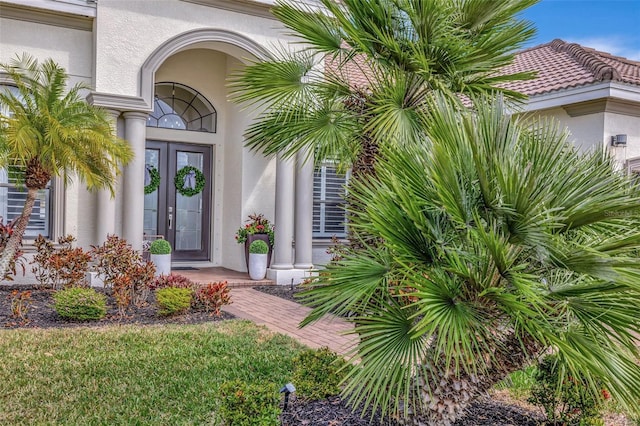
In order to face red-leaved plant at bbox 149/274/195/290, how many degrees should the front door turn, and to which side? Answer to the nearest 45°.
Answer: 0° — it already faces it

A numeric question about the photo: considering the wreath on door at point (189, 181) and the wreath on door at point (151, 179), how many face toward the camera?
2

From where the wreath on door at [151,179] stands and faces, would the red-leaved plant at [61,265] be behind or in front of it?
in front

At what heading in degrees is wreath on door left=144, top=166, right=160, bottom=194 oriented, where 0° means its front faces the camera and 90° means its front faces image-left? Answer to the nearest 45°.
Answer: approximately 0°

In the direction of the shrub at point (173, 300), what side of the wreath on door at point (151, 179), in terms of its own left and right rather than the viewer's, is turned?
front

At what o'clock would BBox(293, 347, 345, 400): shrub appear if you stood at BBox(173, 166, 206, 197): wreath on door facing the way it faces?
The shrub is roughly at 12 o'clock from the wreath on door.

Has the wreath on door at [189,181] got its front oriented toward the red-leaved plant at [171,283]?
yes

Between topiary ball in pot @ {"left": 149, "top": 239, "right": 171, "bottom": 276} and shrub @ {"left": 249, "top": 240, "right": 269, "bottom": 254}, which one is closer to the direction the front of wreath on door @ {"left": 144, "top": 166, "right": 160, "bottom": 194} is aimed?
the topiary ball in pot

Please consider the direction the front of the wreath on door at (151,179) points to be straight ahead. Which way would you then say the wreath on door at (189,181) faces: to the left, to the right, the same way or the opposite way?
the same way

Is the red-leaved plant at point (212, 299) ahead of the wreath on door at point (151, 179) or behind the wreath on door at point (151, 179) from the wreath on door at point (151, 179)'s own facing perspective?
ahead

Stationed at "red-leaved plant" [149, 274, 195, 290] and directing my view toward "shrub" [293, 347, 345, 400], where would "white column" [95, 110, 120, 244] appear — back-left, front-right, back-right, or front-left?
back-right

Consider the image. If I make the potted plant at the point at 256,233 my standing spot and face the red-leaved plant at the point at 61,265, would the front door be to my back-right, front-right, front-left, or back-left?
front-right

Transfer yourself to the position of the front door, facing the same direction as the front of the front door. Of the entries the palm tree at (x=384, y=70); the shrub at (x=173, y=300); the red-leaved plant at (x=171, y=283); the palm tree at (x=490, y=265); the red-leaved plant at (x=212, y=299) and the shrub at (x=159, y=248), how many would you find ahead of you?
6

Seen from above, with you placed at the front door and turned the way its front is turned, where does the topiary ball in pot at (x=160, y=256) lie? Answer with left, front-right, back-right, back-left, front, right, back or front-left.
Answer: front

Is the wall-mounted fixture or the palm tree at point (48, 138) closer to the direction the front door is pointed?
the palm tree

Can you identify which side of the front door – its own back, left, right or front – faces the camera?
front

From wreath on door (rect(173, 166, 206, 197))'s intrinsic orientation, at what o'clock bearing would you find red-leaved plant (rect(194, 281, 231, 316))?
The red-leaved plant is roughly at 12 o'clock from the wreath on door.

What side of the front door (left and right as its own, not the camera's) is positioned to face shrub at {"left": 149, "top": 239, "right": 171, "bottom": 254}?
front
